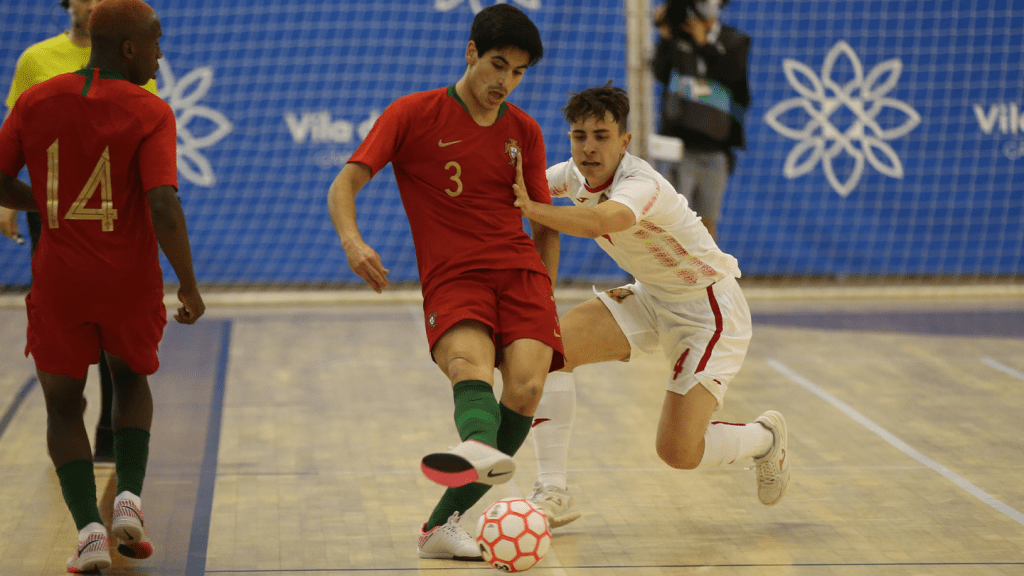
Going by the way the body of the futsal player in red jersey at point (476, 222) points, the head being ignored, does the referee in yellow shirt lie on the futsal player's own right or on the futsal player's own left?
on the futsal player's own right

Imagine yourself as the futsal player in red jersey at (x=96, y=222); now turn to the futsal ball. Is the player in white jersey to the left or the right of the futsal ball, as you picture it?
left

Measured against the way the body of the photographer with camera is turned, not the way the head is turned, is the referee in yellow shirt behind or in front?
in front

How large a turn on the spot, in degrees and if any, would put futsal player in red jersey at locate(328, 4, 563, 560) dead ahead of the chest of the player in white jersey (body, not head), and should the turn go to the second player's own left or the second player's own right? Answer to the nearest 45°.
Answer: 0° — they already face them

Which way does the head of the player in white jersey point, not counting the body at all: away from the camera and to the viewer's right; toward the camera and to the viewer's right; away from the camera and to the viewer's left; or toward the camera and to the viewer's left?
toward the camera and to the viewer's left

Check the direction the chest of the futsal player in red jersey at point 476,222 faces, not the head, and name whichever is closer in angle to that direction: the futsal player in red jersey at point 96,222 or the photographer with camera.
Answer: the futsal player in red jersey

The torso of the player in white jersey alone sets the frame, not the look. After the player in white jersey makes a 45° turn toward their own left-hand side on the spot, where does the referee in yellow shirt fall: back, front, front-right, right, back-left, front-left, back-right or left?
right

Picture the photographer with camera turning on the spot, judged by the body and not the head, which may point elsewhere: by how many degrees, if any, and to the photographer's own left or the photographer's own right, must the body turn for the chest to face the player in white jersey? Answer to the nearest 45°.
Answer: approximately 45° to the photographer's own left

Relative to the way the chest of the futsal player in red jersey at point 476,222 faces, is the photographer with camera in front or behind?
behind

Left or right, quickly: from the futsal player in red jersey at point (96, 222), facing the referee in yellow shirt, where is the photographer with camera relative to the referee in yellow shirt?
right

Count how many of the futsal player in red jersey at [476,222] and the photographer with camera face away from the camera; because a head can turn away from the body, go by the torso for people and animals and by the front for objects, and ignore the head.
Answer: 0

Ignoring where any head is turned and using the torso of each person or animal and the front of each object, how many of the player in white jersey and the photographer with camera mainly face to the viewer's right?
0

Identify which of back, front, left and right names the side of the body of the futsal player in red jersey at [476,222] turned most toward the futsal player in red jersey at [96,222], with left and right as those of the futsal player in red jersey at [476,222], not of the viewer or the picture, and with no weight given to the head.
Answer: right

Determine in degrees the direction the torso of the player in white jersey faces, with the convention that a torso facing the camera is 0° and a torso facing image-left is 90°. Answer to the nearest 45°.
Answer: approximately 45°
